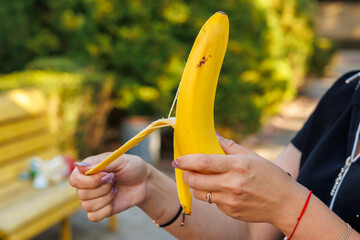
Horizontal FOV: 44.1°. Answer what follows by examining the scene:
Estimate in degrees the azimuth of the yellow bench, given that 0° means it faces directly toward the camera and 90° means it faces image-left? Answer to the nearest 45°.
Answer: approximately 315°
